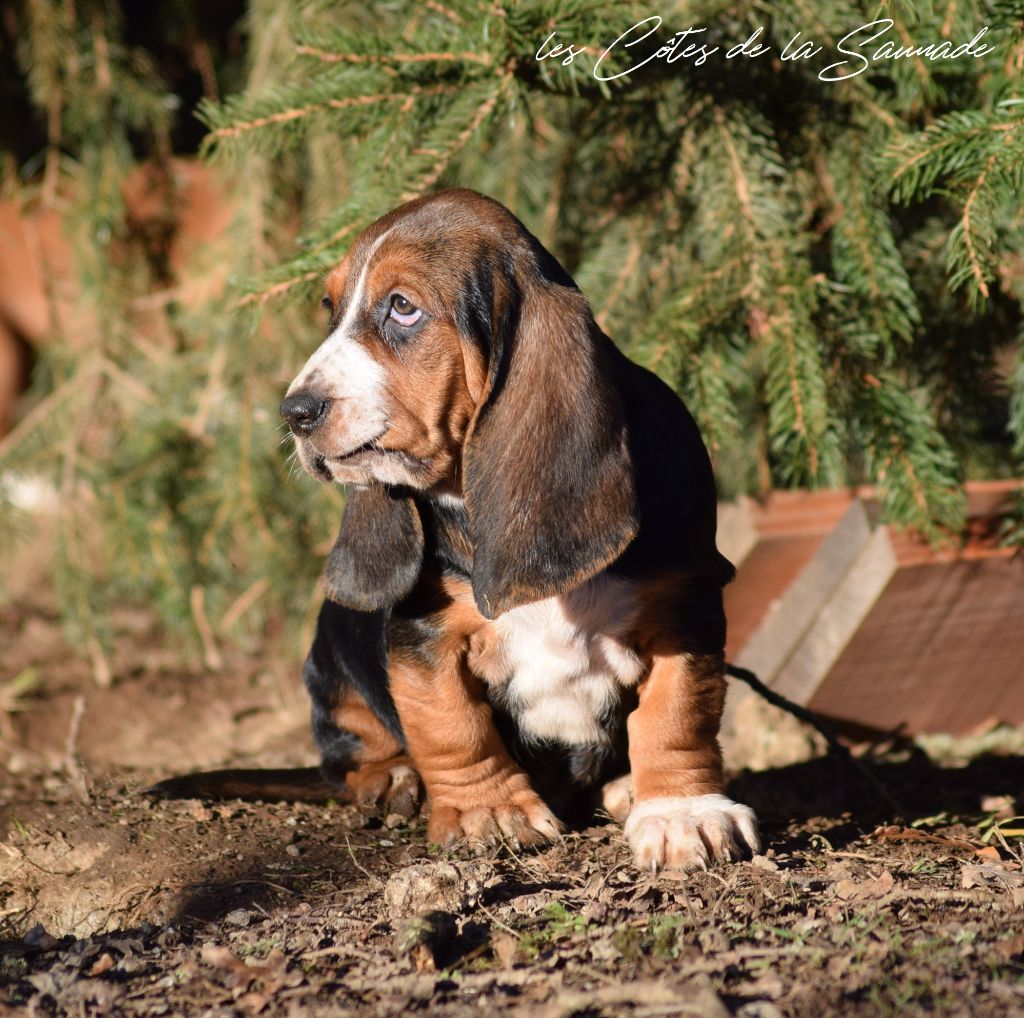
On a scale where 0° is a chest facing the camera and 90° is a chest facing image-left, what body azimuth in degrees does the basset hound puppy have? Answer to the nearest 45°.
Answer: approximately 0°

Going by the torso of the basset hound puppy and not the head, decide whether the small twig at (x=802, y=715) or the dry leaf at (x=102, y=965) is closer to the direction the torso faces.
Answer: the dry leaf

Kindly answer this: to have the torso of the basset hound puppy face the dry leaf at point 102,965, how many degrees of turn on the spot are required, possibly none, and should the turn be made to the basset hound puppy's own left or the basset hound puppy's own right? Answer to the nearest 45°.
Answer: approximately 45° to the basset hound puppy's own right

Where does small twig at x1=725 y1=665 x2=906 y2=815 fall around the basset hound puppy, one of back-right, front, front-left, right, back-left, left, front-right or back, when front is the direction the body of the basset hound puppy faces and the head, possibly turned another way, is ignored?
back-left

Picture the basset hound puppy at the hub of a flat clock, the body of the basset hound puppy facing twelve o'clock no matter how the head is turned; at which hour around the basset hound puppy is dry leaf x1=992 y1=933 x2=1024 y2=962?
The dry leaf is roughly at 11 o'clock from the basset hound puppy.
